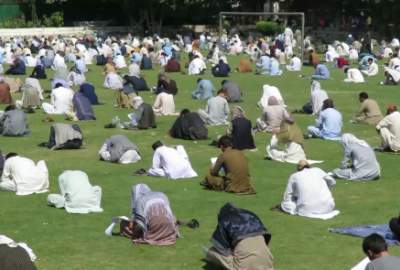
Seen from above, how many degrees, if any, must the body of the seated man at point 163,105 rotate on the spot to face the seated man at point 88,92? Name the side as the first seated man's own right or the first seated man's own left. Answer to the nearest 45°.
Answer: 0° — they already face them

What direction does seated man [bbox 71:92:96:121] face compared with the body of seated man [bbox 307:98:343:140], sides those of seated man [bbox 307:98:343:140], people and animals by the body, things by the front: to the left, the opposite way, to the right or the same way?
the same way

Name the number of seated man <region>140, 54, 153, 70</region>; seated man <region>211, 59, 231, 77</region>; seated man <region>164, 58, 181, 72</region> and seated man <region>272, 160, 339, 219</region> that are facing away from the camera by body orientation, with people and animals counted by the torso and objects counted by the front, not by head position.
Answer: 4

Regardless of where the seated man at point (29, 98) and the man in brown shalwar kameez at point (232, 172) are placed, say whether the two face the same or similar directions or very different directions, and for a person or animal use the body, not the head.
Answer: same or similar directions

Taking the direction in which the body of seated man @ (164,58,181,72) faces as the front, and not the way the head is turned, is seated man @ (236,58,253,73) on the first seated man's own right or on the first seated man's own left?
on the first seated man's own right

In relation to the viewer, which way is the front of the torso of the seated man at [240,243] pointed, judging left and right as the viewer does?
facing away from the viewer and to the left of the viewer

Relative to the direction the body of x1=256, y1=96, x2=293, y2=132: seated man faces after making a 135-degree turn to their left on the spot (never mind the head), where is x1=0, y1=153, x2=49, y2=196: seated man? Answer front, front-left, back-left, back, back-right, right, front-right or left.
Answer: front

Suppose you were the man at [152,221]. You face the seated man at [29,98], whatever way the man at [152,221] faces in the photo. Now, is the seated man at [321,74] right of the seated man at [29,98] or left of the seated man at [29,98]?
right

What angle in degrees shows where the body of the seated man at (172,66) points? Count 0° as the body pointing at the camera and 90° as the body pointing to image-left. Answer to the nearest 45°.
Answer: approximately 180°

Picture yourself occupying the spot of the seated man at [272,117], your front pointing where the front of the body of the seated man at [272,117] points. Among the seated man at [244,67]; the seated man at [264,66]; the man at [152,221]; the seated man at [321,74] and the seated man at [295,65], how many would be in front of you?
4

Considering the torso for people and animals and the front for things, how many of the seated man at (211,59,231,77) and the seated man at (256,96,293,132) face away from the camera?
2

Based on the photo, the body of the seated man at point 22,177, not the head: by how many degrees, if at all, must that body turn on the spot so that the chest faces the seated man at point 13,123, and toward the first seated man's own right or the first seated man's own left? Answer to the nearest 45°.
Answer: approximately 45° to the first seated man's own right

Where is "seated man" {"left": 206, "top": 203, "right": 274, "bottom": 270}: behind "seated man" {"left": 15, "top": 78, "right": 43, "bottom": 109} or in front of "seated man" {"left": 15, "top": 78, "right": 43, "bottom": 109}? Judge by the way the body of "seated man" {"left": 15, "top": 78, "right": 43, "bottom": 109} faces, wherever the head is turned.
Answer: behind

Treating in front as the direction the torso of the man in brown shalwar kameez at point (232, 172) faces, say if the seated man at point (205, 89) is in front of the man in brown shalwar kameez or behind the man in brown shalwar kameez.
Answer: in front

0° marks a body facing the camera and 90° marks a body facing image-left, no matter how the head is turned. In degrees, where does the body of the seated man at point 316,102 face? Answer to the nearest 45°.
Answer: approximately 135°

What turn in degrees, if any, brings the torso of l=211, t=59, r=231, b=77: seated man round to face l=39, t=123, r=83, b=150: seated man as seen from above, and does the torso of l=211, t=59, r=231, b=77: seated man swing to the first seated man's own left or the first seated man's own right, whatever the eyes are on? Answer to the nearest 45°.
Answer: approximately 180°
